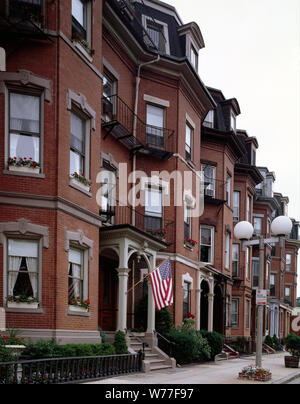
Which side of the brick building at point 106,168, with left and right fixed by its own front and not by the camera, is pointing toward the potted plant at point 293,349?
left

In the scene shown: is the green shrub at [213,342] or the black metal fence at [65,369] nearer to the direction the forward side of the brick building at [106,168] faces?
the black metal fence

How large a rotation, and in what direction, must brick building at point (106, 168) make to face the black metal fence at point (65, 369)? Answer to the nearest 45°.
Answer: approximately 45° to its right

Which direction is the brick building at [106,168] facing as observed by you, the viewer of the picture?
facing the viewer and to the right of the viewer
